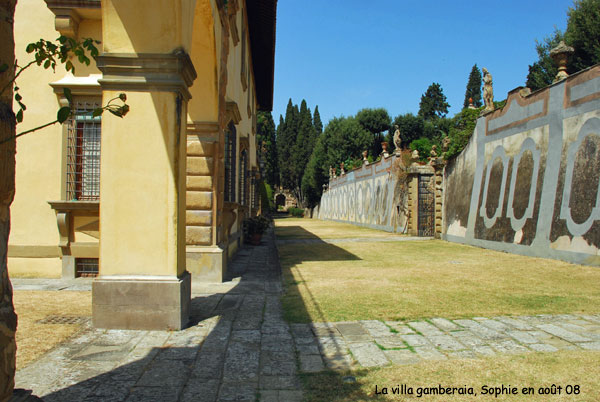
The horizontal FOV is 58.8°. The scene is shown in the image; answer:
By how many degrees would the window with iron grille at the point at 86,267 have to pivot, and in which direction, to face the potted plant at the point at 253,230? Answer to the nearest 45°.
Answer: approximately 135° to its left

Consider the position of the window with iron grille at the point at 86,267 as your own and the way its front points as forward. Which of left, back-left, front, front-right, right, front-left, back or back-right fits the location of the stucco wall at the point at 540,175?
left

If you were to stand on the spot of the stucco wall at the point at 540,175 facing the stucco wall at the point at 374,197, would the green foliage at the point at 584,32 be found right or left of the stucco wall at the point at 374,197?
right

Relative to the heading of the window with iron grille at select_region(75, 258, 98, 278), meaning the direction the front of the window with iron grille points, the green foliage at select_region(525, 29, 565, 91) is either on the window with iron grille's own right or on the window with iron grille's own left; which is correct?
on the window with iron grille's own left

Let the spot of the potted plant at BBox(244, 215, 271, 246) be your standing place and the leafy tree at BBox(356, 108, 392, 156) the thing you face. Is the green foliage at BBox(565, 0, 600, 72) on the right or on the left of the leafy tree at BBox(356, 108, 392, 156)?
right

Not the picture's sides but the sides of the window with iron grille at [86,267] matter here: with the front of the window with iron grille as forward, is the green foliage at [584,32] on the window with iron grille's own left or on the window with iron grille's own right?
on the window with iron grille's own left
